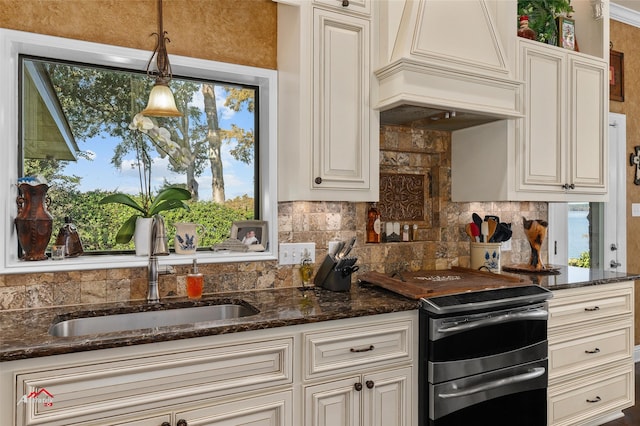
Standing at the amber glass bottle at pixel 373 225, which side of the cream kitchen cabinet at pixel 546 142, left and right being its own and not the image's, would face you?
right

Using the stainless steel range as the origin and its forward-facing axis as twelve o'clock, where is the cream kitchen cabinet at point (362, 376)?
The cream kitchen cabinet is roughly at 3 o'clock from the stainless steel range.

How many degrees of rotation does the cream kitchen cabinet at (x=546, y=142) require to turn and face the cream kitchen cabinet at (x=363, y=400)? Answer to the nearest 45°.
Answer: approximately 90° to its right

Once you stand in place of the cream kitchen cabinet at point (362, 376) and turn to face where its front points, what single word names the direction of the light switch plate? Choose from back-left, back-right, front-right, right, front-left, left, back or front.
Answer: back

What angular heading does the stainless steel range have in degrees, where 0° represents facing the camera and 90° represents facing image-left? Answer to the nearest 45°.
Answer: approximately 315°

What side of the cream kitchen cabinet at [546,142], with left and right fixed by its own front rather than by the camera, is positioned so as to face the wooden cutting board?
right

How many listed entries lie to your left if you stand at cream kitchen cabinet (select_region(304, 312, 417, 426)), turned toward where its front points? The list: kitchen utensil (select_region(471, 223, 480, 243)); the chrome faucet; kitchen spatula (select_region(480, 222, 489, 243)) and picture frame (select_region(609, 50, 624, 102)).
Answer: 3

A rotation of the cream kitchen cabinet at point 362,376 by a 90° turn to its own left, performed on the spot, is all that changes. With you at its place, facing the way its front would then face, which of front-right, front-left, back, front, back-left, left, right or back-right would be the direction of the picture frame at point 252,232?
left

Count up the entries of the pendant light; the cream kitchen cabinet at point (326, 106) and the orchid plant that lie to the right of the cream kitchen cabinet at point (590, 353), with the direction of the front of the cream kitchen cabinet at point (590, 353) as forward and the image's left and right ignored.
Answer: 3

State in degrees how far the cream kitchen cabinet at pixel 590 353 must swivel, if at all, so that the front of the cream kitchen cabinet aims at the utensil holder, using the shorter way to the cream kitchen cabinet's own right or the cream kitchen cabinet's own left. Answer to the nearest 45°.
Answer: approximately 135° to the cream kitchen cabinet's own right

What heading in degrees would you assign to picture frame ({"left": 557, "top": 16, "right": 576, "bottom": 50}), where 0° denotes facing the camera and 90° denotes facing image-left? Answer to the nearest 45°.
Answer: approximately 315°
